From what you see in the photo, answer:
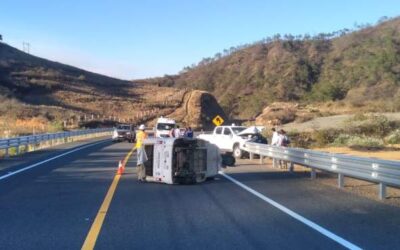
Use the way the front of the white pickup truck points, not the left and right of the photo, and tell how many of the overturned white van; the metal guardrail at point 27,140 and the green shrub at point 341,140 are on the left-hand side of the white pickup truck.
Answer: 1

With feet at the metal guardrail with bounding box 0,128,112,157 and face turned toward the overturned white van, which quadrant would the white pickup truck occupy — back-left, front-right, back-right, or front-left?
front-left

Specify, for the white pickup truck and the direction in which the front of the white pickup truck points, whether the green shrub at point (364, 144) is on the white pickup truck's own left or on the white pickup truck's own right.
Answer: on the white pickup truck's own left

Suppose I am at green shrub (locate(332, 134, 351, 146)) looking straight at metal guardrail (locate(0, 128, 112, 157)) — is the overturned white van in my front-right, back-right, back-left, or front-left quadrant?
front-left

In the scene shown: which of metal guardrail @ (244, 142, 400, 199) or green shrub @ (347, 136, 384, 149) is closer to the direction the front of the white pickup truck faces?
the metal guardrail
